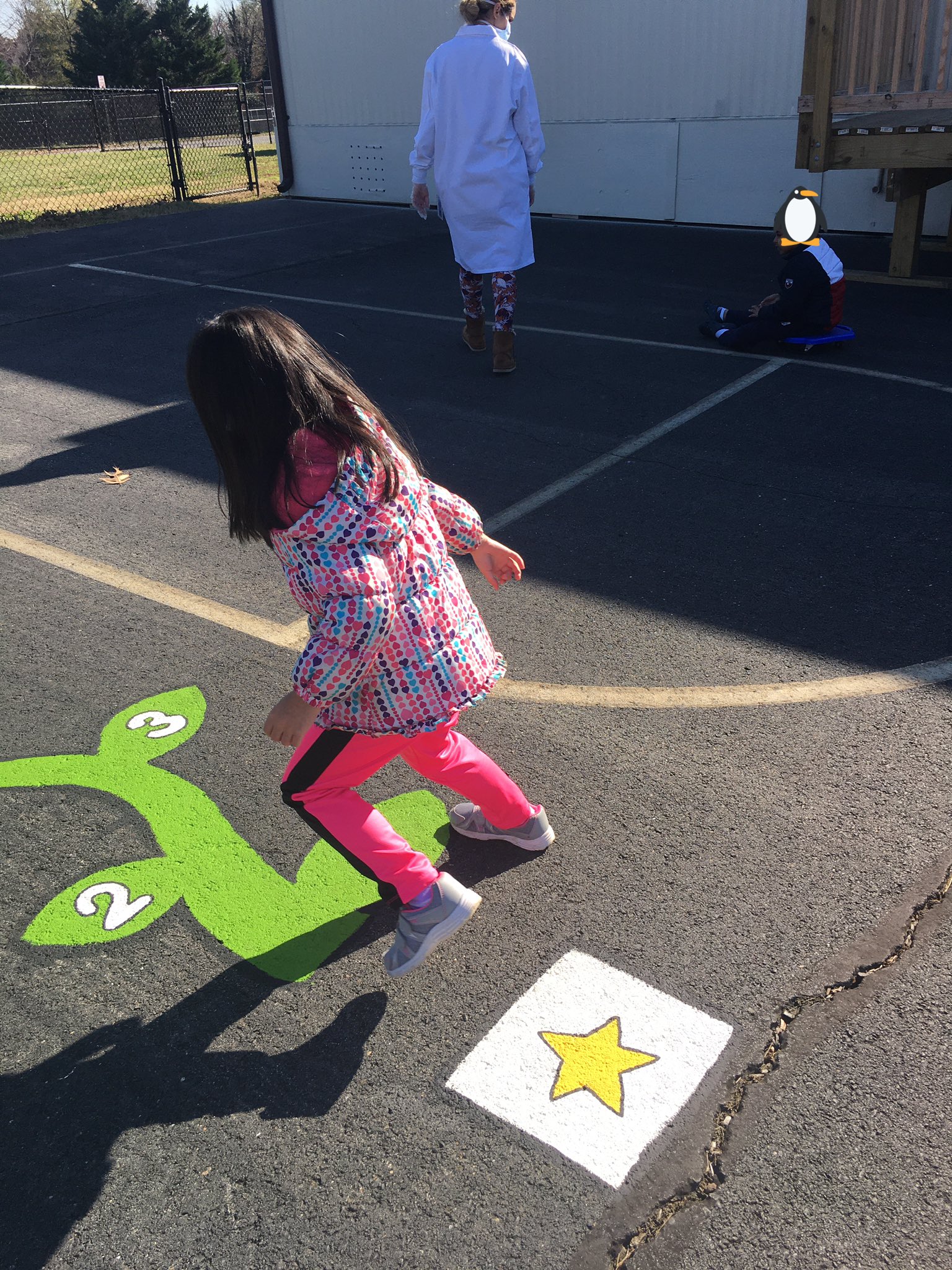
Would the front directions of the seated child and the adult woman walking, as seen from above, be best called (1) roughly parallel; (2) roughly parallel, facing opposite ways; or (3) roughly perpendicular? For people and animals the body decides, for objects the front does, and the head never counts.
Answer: roughly perpendicular

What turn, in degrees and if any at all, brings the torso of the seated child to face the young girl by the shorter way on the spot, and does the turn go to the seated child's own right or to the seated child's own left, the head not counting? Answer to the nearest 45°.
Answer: approximately 90° to the seated child's own left

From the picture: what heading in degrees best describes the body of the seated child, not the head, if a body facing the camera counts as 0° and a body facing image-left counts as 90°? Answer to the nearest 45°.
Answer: approximately 90°

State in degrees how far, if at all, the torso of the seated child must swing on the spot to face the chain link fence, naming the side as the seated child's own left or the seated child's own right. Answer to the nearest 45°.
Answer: approximately 45° to the seated child's own right

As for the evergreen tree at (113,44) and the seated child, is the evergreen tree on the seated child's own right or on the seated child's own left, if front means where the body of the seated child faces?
on the seated child's own right

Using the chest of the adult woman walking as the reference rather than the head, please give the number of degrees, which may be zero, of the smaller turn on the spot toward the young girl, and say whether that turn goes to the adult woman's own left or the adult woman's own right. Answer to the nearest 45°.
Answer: approximately 180°

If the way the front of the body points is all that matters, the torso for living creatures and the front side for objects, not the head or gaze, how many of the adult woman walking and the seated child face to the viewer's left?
1

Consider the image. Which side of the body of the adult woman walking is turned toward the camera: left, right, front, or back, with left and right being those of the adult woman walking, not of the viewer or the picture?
back

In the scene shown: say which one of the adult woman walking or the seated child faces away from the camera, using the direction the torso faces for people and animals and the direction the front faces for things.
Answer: the adult woman walking
